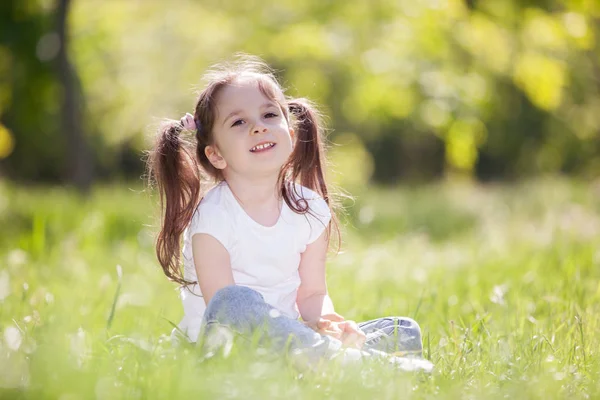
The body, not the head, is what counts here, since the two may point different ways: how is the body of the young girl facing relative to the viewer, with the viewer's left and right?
facing the viewer and to the right of the viewer

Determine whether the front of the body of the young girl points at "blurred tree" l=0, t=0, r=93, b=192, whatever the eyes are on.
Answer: no
